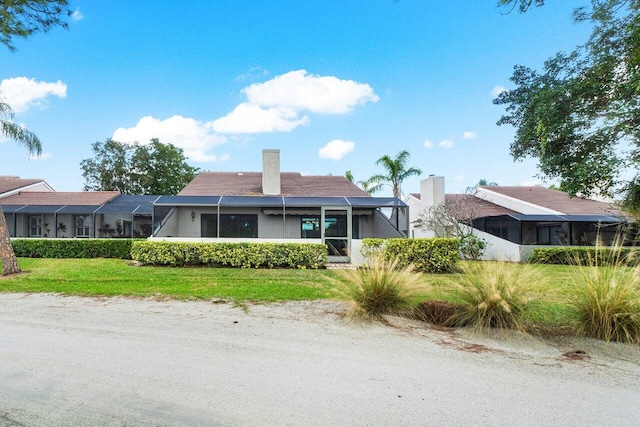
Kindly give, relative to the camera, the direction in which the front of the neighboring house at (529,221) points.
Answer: facing the viewer

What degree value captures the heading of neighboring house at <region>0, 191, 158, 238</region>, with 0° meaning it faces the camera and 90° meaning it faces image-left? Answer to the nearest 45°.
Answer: approximately 0°

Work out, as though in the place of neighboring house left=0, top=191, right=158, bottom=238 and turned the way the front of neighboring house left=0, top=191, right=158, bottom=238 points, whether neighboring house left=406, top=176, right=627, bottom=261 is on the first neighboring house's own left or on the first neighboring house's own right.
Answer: on the first neighboring house's own left

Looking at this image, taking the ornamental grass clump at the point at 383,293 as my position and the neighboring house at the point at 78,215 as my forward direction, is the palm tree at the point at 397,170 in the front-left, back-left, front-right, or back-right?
front-right

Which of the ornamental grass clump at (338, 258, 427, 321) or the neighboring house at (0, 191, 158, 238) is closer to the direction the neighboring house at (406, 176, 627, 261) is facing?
the ornamental grass clump

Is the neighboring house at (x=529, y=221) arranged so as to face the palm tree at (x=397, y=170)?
no

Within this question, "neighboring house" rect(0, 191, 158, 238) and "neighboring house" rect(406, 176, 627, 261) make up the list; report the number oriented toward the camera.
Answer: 2

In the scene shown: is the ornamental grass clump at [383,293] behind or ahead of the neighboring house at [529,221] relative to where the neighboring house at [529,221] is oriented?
ahead

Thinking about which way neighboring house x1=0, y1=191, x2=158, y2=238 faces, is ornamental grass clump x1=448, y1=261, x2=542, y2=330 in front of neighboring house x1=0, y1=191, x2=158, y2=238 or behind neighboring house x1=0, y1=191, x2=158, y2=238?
in front

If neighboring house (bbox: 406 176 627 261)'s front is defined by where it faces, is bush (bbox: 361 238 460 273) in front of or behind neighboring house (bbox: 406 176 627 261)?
in front

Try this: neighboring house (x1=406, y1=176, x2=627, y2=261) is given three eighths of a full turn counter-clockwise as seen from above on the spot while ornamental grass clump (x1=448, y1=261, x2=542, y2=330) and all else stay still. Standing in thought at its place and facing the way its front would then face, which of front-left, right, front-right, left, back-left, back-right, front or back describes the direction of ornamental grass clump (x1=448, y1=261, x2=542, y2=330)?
back-right
